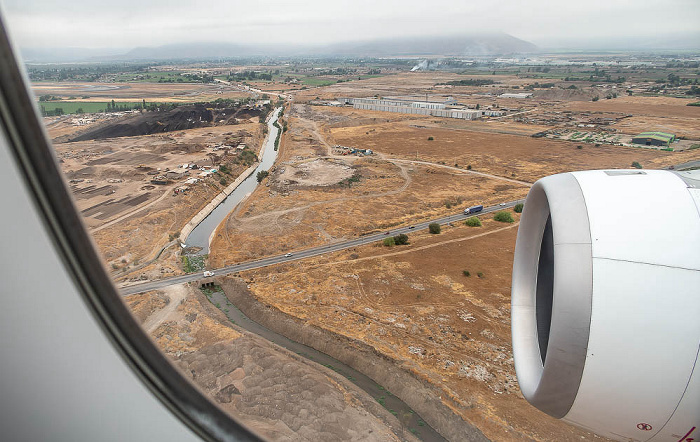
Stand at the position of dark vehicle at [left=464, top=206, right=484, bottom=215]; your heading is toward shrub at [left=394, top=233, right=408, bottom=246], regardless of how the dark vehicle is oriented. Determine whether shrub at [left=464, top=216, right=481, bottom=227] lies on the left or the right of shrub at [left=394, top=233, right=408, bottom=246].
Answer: left

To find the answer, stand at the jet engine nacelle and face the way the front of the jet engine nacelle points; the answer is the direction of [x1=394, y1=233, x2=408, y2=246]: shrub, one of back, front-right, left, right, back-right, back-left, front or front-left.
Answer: front-right

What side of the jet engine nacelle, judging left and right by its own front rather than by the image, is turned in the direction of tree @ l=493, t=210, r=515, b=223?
right

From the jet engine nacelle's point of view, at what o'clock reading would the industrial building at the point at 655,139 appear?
The industrial building is roughly at 3 o'clock from the jet engine nacelle.

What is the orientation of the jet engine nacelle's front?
to the viewer's left

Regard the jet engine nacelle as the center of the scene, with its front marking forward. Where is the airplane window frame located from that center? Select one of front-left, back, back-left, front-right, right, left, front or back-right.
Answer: front-left

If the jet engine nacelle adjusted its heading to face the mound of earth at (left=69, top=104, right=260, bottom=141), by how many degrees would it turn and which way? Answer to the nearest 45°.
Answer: approximately 45° to its right
